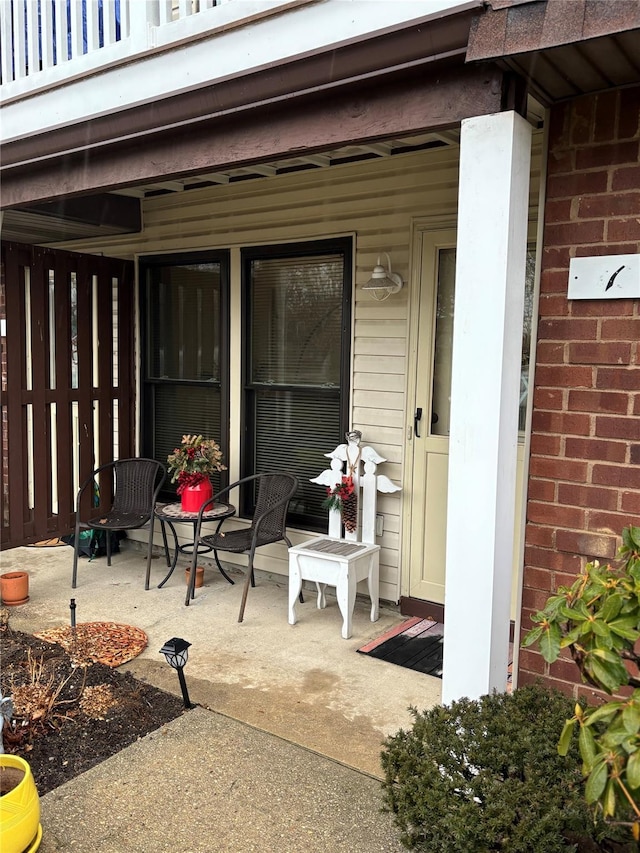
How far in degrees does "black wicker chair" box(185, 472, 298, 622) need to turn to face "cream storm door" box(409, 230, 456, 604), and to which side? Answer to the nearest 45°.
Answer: approximately 135° to its left

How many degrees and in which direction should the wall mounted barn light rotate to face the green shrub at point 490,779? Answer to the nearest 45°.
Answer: approximately 45° to its left

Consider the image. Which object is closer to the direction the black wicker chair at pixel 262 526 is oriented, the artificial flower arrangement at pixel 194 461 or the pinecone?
the artificial flower arrangement

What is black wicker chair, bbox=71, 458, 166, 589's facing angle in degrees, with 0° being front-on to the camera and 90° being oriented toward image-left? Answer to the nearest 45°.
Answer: approximately 45°

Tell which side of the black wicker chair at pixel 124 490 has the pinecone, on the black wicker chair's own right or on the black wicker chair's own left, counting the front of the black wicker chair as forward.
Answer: on the black wicker chair's own left

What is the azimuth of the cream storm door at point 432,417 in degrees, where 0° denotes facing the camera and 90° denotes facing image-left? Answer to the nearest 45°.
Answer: approximately 45°
